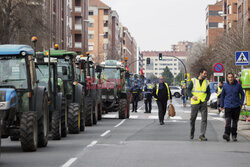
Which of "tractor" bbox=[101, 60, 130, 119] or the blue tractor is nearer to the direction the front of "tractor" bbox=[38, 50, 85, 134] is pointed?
the blue tractor

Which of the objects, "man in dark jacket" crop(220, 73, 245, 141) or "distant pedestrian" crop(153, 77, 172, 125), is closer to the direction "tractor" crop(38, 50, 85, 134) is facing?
the man in dark jacket

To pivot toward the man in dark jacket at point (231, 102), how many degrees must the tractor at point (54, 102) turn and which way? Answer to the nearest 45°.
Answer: approximately 90° to its left

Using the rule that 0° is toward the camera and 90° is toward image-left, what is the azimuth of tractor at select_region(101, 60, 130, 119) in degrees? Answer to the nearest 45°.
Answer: approximately 45°

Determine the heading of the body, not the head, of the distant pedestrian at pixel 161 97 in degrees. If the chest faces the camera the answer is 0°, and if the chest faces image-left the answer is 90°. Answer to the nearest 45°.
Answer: approximately 0°

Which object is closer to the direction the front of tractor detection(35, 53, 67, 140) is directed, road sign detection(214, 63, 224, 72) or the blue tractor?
the blue tractor

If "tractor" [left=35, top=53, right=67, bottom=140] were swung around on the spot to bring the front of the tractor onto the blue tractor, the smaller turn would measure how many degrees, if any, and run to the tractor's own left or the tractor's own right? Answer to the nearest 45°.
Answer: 0° — it already faces it
